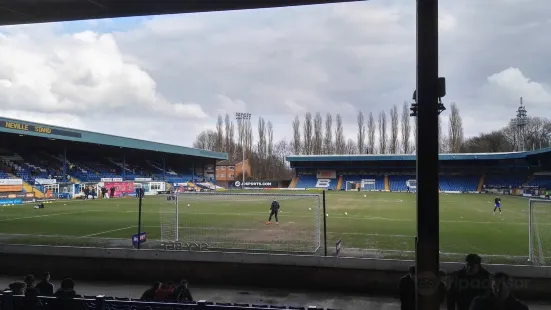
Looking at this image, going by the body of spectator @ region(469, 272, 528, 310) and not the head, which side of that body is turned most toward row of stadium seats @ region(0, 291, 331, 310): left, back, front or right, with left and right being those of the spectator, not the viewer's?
right

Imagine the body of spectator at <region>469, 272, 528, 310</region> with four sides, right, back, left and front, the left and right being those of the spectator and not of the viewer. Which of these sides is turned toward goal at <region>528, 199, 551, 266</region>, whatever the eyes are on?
back

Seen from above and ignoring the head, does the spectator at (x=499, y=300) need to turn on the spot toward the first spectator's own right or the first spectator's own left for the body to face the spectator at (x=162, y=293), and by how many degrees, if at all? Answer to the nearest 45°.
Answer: approximately 90° to the first spectator's own right
